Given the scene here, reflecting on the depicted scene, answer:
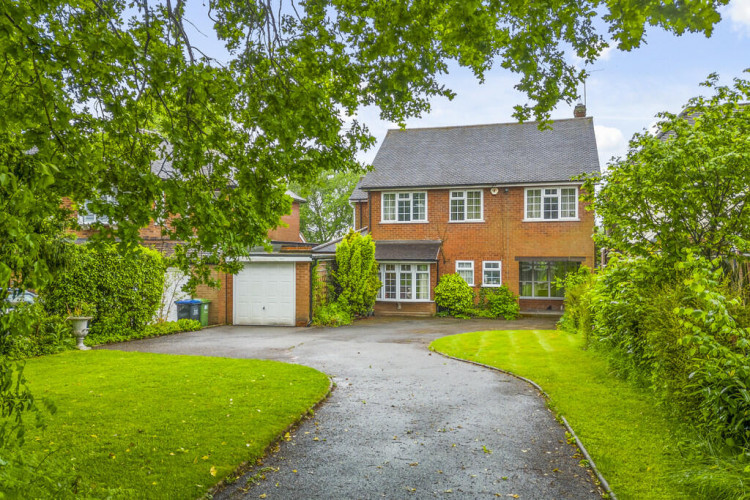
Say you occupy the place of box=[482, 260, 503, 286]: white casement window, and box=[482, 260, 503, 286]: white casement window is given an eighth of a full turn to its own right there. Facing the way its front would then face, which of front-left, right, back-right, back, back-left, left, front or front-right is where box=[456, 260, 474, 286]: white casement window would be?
front-right

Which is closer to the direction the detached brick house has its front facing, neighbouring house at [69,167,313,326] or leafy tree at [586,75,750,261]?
the leafy tree

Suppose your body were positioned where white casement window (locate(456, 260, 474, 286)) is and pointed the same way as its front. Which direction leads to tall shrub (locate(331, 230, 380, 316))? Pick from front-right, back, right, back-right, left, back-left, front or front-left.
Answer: front-right

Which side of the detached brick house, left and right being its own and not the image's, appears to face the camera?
front

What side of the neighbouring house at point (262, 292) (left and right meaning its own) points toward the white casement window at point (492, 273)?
left

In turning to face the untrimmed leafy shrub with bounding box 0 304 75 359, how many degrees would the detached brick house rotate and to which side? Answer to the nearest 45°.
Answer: approximately 45° to its right

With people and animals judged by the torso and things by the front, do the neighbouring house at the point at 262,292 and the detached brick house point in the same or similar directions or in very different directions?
same or similar directions

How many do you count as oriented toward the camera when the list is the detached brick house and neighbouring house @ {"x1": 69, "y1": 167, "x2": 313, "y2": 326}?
2

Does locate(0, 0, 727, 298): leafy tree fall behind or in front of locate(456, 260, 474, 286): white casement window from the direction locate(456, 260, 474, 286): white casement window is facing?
in front

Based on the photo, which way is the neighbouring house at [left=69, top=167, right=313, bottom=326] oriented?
toward the camera

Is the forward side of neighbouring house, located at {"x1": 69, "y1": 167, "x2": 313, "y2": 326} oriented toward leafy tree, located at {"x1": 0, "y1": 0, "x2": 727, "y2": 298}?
yes

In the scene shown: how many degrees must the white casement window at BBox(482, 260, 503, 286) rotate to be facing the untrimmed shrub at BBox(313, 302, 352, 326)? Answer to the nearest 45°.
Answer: approximately 45° to its right
